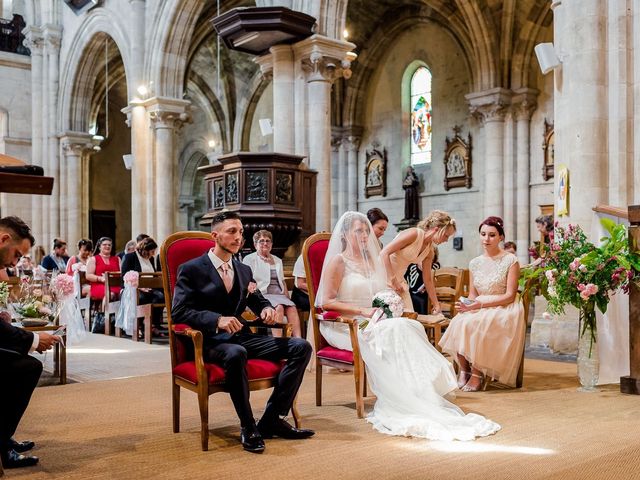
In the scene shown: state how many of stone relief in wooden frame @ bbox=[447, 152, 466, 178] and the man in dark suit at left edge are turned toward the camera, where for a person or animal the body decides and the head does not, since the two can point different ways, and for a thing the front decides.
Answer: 1

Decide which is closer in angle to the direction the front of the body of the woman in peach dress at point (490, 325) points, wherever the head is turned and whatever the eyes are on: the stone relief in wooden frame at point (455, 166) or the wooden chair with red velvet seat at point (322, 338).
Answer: the wooden chair with red velvet seat

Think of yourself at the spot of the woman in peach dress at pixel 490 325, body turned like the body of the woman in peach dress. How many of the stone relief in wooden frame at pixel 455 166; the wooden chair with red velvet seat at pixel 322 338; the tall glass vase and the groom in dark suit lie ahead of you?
2

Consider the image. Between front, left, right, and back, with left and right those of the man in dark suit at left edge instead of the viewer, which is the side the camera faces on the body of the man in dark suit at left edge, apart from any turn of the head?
right
